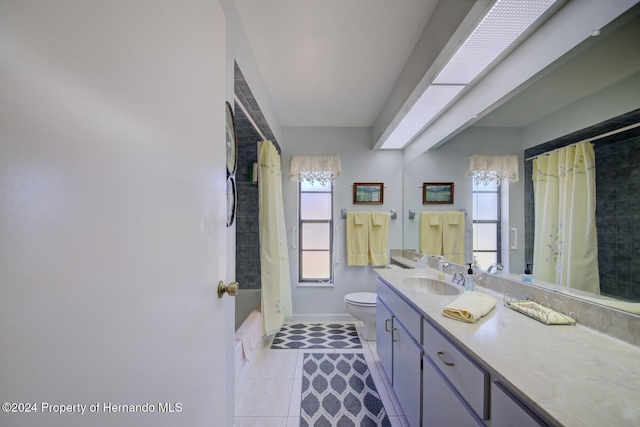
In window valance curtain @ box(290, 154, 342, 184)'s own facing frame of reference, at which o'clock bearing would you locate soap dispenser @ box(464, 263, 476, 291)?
The soap dispenser is roughly at 11 o'clock from the window valance curtain.

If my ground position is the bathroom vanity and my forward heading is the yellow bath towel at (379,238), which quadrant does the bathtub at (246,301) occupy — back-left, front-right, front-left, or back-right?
front-left

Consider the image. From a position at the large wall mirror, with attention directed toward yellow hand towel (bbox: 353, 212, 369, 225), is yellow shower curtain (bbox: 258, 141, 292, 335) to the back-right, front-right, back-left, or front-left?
front-left

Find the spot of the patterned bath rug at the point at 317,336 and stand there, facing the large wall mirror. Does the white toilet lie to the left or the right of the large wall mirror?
left

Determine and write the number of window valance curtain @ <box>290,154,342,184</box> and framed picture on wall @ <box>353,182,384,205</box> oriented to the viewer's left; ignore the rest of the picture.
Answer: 0

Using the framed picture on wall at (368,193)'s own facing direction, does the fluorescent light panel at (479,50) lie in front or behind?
in front

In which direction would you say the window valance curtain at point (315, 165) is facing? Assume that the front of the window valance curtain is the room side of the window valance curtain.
toward the camera

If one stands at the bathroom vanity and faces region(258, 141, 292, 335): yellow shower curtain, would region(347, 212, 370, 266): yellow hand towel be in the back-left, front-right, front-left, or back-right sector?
front-right

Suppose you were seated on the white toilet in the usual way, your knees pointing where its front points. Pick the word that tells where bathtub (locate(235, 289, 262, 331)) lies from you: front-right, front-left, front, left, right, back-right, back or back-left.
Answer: front

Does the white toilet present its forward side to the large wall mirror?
no

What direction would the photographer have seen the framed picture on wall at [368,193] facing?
facing the viewer
